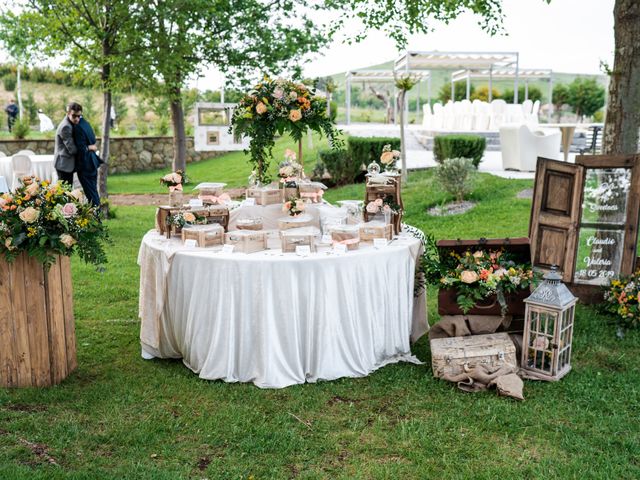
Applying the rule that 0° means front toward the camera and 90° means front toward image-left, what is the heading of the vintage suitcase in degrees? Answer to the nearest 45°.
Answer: approximately 0°

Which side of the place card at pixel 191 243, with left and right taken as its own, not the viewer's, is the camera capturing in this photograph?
front

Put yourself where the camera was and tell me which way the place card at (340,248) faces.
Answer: facing the viewer

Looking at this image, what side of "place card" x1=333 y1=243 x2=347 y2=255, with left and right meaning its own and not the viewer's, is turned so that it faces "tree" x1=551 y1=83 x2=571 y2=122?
back

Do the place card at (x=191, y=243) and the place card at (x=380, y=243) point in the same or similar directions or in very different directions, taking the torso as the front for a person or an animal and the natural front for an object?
same or similar directions

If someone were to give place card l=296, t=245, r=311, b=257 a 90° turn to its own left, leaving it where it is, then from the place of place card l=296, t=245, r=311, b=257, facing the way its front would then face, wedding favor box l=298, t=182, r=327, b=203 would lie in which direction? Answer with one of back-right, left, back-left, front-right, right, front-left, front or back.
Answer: left

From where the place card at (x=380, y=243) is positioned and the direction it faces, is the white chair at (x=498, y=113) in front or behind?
behind

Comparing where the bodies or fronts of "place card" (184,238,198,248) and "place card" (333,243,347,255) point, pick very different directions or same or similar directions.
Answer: same or similar directions

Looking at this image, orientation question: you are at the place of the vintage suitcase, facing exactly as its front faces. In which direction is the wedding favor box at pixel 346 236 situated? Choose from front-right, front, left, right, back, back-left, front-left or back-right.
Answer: right

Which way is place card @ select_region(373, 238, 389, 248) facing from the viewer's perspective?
toward the camera

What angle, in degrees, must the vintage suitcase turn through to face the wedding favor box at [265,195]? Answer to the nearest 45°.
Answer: approximately 90° to its right

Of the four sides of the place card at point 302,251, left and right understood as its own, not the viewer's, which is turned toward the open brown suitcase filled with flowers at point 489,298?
left

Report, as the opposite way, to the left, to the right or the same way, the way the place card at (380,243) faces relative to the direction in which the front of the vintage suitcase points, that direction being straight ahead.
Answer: the same way
